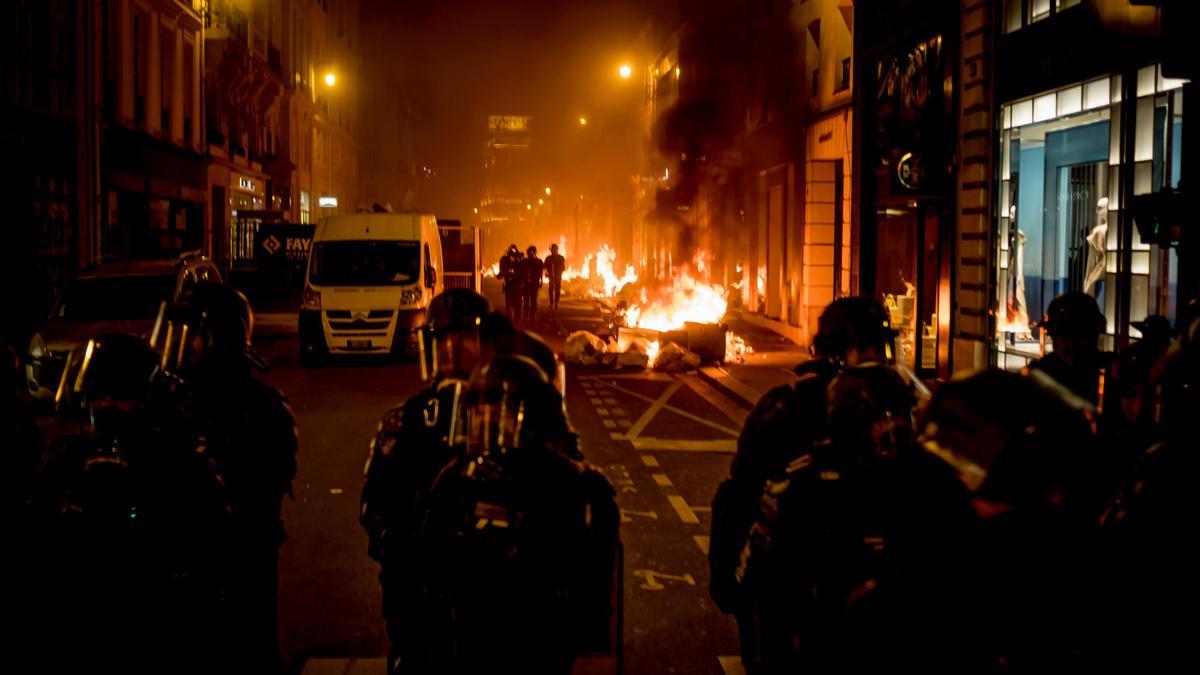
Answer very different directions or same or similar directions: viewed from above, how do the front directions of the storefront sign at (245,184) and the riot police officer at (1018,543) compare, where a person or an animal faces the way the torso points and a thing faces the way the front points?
very different directions

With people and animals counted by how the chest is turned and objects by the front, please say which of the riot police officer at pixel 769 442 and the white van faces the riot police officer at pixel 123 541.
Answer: the white van

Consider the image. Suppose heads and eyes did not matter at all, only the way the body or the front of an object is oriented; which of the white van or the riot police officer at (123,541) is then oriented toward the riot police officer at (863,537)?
the white van

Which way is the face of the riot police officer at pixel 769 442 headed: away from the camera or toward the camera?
away from the camera
